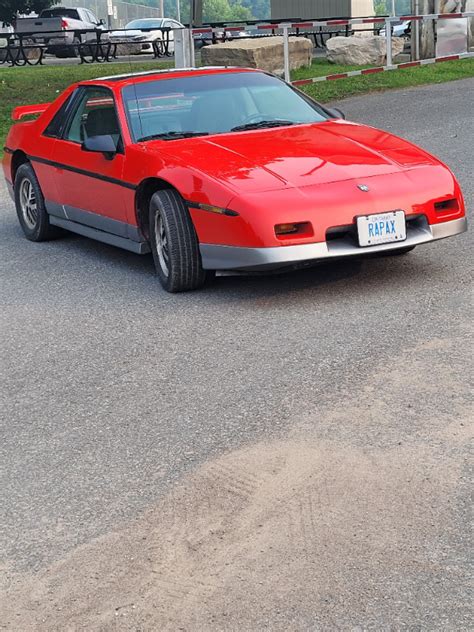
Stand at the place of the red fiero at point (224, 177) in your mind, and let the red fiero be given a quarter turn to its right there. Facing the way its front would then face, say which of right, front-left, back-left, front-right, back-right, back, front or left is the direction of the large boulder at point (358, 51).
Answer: back-right

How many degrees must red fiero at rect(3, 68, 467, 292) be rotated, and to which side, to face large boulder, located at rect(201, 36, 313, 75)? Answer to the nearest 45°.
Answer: approximately 135° to its left

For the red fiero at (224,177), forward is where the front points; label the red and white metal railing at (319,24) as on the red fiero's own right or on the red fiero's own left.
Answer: on the red fiero's own left

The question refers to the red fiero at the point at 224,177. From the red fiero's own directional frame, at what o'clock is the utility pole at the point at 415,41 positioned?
The utility pole is roughly at 8 o'clock from the red fiero.

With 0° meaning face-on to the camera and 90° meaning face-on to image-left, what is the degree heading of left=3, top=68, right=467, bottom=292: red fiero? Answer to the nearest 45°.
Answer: approximately 315°
